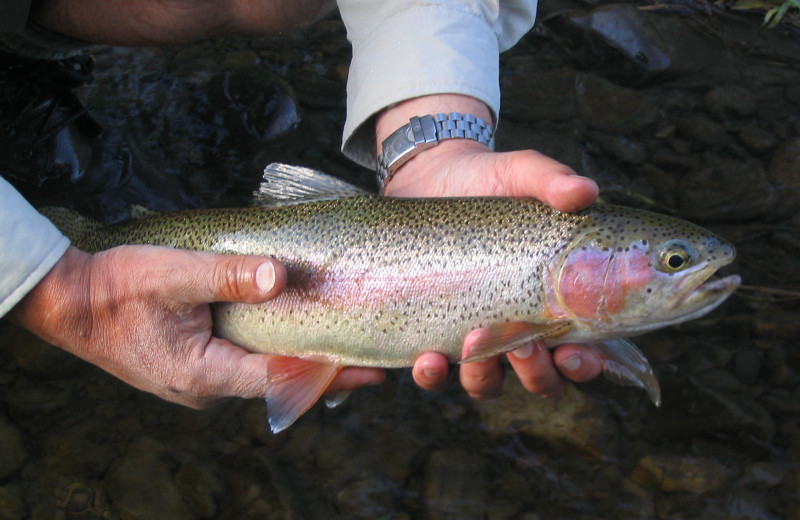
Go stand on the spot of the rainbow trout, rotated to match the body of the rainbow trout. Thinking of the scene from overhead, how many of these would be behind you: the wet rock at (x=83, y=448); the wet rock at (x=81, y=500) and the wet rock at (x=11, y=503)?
3

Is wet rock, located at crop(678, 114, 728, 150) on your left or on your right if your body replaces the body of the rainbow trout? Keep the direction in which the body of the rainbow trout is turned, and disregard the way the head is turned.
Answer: on your left

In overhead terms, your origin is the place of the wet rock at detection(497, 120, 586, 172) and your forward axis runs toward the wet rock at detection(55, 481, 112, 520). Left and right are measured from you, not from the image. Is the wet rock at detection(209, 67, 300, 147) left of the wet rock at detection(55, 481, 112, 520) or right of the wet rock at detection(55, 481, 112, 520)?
right

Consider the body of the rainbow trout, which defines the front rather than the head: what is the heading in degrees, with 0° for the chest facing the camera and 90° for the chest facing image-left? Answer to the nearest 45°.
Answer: approximately 270°

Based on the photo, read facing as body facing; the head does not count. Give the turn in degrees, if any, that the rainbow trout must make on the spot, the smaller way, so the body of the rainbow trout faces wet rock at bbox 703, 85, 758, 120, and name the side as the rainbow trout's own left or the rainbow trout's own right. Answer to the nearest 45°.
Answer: approximately 45° to the rainbow trout's own left

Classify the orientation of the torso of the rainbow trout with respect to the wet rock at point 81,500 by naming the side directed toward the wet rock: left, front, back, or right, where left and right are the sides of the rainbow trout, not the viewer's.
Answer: back

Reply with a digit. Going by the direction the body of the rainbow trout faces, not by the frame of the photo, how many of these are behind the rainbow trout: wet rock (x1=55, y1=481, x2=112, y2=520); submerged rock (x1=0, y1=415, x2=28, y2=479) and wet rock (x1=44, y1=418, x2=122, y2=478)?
3

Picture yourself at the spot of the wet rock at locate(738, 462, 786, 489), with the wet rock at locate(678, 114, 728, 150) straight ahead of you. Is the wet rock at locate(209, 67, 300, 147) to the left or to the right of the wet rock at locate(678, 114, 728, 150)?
left

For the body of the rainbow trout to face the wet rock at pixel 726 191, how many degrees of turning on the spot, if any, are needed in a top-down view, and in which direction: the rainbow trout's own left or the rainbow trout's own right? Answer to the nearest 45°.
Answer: approximately 45° to the rainbow trout's own left

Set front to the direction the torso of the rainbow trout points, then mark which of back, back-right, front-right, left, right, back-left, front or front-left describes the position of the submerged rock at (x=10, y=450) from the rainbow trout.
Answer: back
